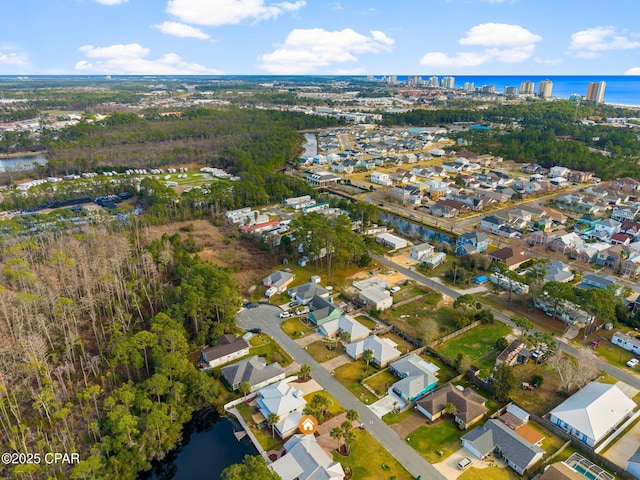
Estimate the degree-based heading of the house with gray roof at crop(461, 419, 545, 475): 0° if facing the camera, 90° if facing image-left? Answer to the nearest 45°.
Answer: approximately 45°

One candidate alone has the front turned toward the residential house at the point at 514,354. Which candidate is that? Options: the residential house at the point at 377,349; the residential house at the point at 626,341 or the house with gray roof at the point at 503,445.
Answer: the residential house at the point at 626,341

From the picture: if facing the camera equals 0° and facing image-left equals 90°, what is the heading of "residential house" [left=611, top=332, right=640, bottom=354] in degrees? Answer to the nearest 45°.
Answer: approximately 45°

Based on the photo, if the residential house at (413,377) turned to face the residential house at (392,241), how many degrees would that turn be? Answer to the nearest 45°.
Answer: approximately 135° to its right

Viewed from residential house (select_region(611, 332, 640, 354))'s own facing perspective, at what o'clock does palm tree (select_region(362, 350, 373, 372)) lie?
The palm tree is roughly at 12 o'clock from the residential house.

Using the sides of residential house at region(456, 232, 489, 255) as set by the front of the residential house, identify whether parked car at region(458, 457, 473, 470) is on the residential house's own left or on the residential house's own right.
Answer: on the residential house's own left
